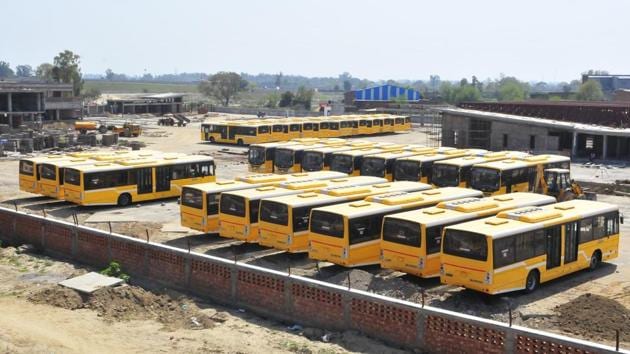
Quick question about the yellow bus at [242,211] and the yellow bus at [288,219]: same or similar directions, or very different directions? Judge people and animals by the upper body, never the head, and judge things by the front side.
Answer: same or similar directions

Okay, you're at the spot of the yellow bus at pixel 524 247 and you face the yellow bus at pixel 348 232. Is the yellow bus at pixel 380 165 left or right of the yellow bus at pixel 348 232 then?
right

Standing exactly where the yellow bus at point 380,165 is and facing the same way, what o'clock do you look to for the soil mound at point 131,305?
The soil mound is roughly at 11 o'clock from the yellow bus.

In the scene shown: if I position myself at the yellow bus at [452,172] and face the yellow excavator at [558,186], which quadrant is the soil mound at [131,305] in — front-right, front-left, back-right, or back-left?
back-right

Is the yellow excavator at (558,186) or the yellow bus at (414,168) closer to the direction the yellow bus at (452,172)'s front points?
the yellow bus

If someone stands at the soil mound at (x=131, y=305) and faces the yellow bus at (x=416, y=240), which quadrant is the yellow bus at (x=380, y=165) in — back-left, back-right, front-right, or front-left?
front-left

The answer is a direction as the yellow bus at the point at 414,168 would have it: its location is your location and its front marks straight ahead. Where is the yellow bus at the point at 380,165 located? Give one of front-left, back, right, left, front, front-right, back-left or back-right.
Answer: right

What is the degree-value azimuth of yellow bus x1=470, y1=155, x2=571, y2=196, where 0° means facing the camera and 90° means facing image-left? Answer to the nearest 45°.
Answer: approximately 45°
